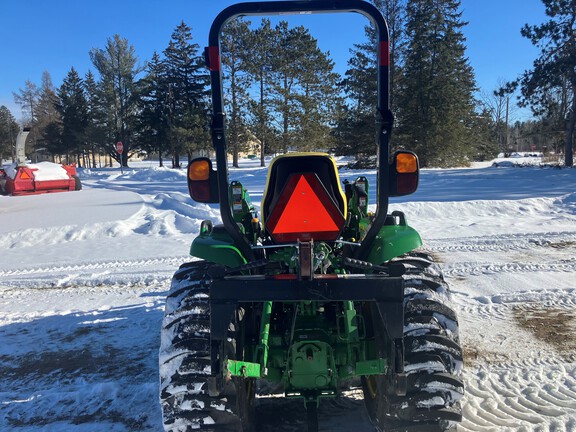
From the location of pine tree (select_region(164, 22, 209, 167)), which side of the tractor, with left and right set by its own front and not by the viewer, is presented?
front

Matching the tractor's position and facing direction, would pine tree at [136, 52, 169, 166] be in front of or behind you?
in front

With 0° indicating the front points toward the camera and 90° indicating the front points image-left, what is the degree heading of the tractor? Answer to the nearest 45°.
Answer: approximately 180°

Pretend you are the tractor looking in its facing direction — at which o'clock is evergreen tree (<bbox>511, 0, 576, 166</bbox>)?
The evergreen tree is roughly at 1 o'clock from the tractor.

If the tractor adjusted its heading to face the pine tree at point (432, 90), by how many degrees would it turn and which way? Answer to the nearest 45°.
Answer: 0° — it already faces it

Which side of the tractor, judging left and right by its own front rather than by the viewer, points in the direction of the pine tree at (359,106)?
front

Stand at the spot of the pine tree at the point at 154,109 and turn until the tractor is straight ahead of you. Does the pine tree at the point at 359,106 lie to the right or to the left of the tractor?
left

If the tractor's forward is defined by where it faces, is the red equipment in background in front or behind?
in front
